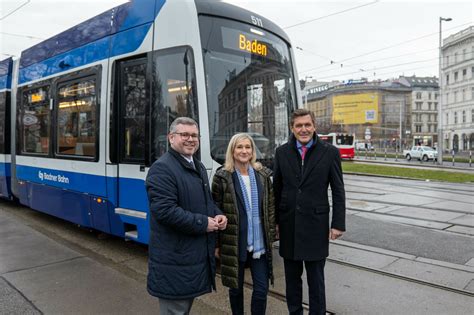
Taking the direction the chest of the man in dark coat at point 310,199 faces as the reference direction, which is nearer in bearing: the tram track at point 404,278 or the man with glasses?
the man with glasses

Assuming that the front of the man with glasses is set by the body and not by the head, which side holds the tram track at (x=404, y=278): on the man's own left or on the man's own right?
on the man's own left

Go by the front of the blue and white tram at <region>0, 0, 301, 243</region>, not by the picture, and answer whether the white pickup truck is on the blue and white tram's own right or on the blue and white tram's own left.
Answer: on the blue and white tram's own left

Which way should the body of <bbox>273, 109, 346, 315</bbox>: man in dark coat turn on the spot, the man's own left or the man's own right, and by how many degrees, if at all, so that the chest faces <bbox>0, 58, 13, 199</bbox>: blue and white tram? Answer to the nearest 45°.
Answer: approximately 135° to the man's own right

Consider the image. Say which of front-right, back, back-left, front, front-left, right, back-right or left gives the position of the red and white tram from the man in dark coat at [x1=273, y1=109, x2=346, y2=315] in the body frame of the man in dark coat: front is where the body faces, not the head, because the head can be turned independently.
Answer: back

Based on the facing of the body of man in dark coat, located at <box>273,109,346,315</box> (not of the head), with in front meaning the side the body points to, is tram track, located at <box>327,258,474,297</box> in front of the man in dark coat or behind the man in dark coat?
behind

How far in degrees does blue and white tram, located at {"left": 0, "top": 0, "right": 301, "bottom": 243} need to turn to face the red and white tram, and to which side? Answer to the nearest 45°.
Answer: approximately 90° to its left

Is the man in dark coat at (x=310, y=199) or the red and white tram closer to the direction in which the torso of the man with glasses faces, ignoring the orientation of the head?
the man in dark coat

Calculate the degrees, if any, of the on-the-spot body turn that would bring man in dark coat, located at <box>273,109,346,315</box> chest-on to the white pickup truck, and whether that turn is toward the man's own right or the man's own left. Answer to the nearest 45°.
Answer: approximately 180°

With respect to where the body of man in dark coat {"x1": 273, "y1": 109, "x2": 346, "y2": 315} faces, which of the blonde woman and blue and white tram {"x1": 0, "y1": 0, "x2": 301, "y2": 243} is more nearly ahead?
the blonde woman

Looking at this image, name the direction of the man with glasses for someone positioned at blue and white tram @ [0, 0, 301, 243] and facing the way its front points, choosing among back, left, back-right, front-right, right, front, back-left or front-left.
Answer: front-right

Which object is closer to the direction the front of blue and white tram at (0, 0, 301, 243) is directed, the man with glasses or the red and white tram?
the man with glasses
